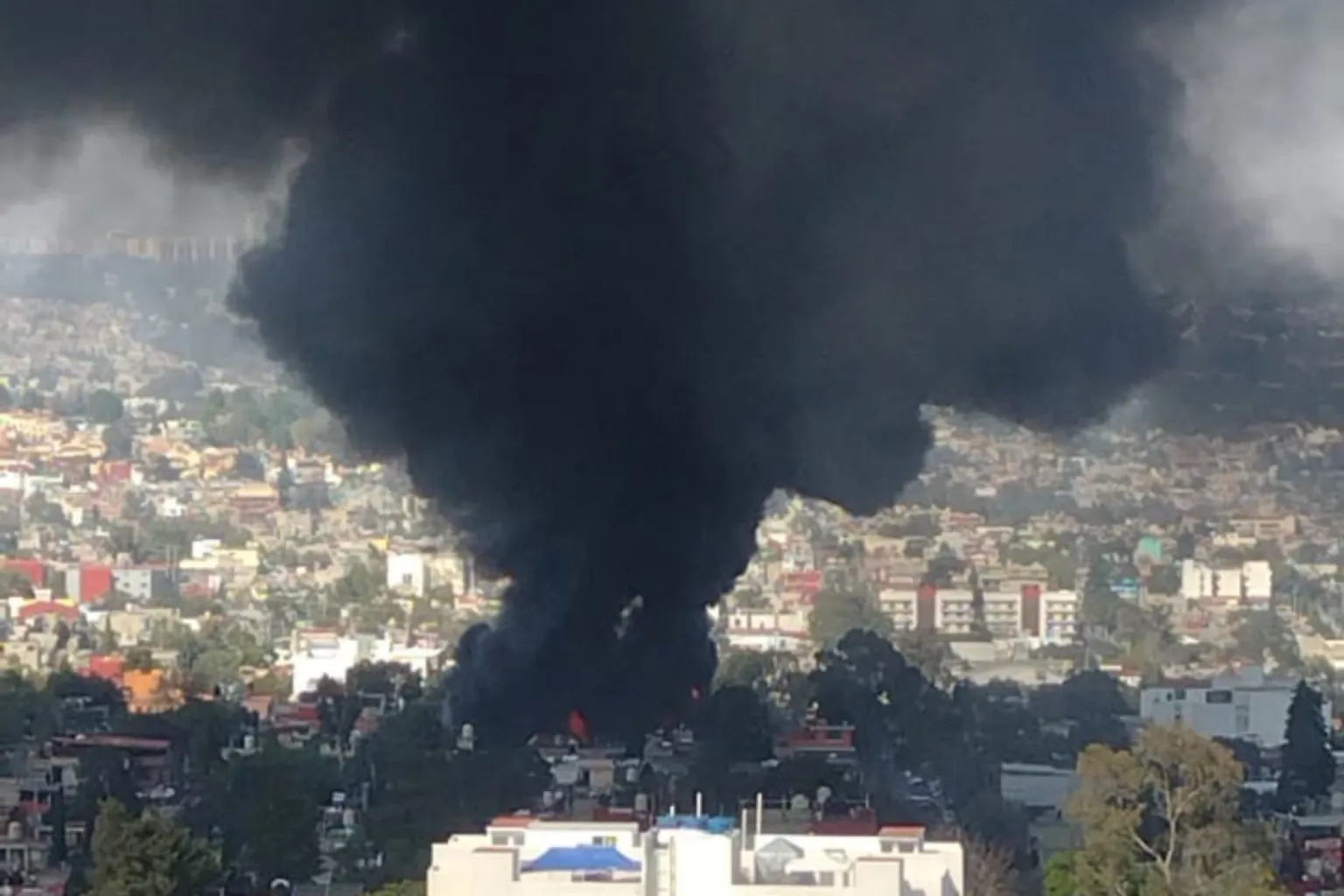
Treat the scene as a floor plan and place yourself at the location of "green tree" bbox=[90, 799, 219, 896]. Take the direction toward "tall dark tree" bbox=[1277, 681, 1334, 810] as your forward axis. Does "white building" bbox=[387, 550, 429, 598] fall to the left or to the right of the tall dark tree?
left

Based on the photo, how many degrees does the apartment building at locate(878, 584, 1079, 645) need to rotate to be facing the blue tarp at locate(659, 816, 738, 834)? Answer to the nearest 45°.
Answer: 0° — it already faces it

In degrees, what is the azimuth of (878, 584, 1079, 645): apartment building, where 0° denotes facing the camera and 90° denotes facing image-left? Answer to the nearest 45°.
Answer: approximately 0°

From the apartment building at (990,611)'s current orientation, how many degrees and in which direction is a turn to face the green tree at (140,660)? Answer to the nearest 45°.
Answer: approximately 45° to its right

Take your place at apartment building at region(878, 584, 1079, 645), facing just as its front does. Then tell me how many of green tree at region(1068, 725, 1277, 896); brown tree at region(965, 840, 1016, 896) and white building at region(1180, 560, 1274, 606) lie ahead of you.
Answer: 2

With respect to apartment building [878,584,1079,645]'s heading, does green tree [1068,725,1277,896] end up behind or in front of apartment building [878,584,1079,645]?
in front

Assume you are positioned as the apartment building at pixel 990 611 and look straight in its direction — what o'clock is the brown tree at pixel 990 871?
The brown tree is roughly at 12 o'clock from the apartment building.

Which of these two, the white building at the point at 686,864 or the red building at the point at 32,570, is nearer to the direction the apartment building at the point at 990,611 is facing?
the white building

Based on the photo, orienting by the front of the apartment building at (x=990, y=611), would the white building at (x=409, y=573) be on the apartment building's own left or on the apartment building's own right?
on the apartment building's own right

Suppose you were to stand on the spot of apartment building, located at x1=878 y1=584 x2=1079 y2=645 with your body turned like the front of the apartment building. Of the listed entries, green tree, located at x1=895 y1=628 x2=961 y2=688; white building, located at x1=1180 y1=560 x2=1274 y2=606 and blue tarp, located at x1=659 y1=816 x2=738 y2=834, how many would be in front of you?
2
